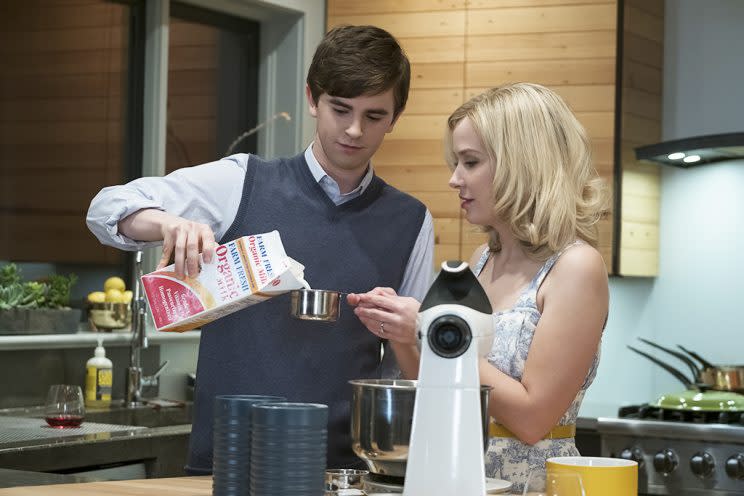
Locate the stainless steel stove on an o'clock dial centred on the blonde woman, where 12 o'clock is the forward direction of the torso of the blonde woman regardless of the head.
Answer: The stainless steel stove is roughly at 5 o'clock from the blonde woman.

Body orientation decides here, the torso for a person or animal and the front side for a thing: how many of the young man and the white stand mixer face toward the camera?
1

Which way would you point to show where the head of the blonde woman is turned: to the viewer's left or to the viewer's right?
to the viewer's left

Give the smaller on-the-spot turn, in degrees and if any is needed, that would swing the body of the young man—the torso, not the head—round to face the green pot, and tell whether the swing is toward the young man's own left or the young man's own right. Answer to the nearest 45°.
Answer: approximately 135° to the young man's own left

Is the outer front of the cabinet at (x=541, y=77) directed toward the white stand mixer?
yes
